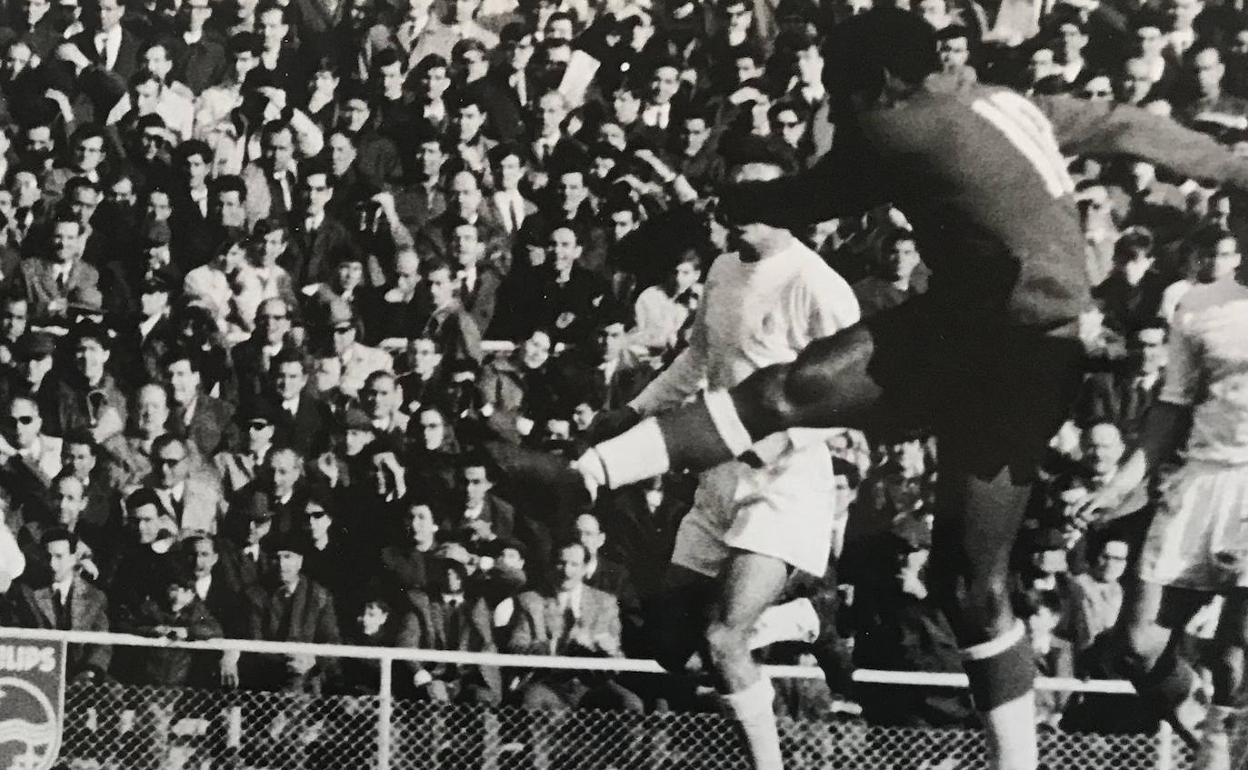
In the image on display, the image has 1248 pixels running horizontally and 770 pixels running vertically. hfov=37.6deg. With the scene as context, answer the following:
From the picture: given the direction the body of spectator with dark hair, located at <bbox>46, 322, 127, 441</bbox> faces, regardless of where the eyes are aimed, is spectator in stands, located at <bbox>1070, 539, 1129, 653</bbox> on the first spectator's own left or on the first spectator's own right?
on the first spectator's own left

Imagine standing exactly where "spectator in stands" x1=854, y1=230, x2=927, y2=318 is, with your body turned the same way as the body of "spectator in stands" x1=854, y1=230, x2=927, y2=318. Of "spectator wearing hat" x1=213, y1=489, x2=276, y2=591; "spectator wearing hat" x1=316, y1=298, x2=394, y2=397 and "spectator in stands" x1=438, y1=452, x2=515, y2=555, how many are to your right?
3

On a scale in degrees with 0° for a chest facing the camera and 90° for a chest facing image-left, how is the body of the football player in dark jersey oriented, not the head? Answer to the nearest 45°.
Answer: approximately 135°

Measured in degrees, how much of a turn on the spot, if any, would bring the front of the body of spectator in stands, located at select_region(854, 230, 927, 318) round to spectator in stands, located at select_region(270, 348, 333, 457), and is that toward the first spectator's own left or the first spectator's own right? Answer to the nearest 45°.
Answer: approximately 90° to the first spectator's own right

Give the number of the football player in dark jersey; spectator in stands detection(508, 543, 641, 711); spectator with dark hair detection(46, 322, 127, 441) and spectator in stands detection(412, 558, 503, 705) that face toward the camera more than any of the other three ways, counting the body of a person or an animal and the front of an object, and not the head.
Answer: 3

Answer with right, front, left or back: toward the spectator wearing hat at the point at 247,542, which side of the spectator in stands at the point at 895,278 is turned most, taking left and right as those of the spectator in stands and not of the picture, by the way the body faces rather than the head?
right

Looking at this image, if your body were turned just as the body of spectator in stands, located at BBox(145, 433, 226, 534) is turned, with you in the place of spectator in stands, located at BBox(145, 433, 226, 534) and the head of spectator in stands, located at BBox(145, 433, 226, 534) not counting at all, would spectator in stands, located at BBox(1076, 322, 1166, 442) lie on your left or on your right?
on your left
